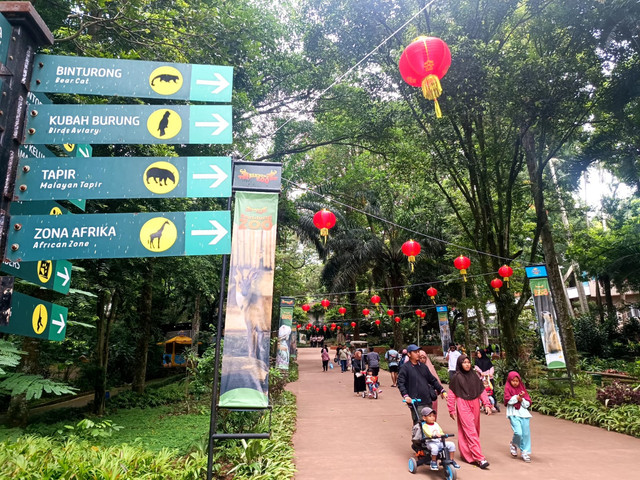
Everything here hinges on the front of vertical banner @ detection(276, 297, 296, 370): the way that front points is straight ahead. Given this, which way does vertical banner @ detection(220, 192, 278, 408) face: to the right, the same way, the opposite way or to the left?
the same way

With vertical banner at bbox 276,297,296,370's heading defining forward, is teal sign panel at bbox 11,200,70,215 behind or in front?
in front

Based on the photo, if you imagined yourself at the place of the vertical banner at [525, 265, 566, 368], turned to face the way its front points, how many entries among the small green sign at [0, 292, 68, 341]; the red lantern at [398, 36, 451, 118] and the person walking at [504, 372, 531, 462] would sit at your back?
0

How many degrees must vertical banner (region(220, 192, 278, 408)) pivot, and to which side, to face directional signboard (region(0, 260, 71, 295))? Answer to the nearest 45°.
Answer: approximately 45° to its right

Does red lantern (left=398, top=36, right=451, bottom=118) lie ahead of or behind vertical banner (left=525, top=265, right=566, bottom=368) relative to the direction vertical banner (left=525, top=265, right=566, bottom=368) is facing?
ahead

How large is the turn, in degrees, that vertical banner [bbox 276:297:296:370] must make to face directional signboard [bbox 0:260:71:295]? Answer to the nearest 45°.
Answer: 0° — it already faces it

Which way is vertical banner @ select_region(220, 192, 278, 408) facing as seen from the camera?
toward the camera

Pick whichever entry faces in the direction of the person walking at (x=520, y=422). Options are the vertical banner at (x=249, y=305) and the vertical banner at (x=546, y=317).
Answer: the vertical banner at (x=546, y=317)

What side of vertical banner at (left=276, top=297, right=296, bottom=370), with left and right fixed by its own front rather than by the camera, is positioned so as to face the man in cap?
front

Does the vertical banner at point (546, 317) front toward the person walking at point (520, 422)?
yes

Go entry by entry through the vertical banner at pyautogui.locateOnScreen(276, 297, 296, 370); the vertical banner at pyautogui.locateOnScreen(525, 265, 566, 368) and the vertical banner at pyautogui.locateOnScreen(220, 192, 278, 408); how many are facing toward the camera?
3

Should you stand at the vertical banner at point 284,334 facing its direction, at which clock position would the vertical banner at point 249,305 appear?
the vertical banner at point 249,305 is roughly at 12 o'clock from the vertical banner at point 284,334.

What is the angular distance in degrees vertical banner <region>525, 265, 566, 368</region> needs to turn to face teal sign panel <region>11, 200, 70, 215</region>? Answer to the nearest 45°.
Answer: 0° — it already faces it

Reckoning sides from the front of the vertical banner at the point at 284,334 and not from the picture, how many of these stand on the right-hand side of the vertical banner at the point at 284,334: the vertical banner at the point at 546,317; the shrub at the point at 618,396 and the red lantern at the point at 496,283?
0

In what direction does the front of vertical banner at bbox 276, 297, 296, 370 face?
toward the camera

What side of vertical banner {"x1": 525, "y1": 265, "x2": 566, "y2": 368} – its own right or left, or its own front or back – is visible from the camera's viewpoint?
front
